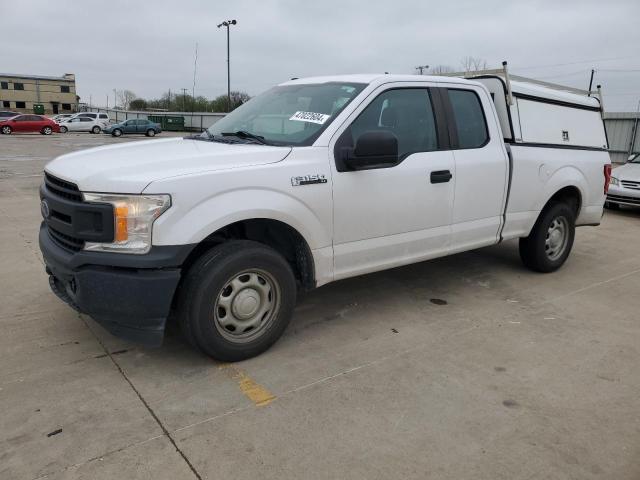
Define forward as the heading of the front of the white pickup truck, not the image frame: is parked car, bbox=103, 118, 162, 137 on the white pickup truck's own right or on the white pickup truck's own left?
on the white pickup truck's own right

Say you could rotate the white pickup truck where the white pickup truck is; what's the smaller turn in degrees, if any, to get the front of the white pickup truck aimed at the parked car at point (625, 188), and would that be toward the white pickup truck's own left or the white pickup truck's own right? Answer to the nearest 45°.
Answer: approximately 180°

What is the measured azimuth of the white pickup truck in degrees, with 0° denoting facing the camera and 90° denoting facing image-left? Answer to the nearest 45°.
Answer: approximately 45°

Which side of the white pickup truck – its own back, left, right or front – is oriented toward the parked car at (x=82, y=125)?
right
